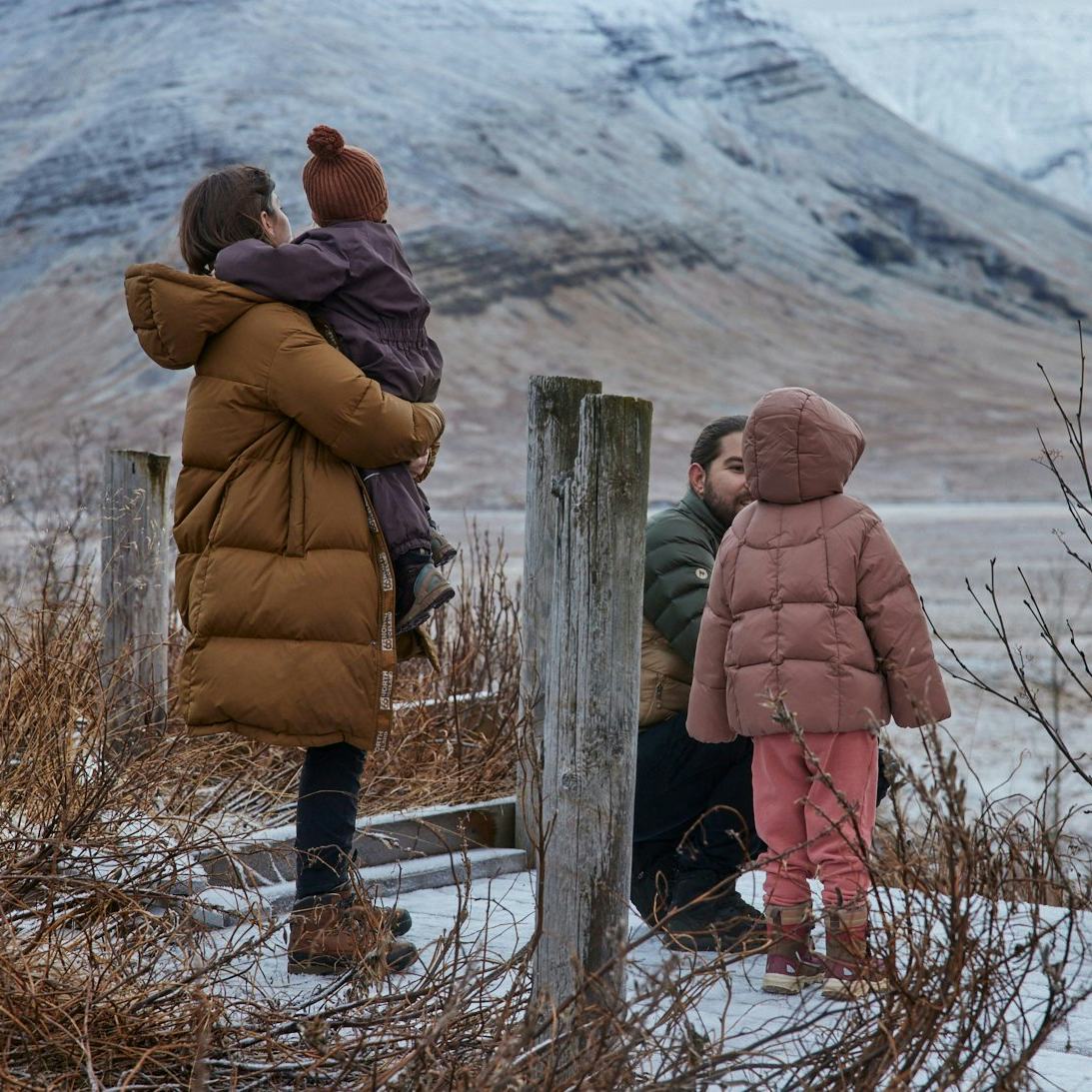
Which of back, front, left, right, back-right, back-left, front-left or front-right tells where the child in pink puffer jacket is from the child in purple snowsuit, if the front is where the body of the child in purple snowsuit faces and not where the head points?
back-right

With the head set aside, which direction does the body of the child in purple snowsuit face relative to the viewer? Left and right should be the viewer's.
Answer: facing away from the viewer and to the left of the viewer

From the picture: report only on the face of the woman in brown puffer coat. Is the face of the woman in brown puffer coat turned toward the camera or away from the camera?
away from the camera

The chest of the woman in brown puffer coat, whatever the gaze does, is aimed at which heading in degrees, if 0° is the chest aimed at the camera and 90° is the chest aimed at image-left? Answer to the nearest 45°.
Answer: approximately 270°

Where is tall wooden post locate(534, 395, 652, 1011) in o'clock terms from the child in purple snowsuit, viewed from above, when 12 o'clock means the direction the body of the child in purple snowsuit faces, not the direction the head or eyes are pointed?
The tall wooden post is roughly at 7 o'clock from the child in purple snowsuit.

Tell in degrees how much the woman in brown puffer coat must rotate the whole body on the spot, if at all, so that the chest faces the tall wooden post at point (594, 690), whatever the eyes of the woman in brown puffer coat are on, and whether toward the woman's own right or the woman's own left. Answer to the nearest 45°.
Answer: approximately 45° to the woman's own right

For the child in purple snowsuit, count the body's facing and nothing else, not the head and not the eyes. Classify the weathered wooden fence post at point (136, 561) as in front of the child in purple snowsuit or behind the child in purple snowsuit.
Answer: in front

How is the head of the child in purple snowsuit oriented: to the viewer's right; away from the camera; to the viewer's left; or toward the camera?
away from the camera
